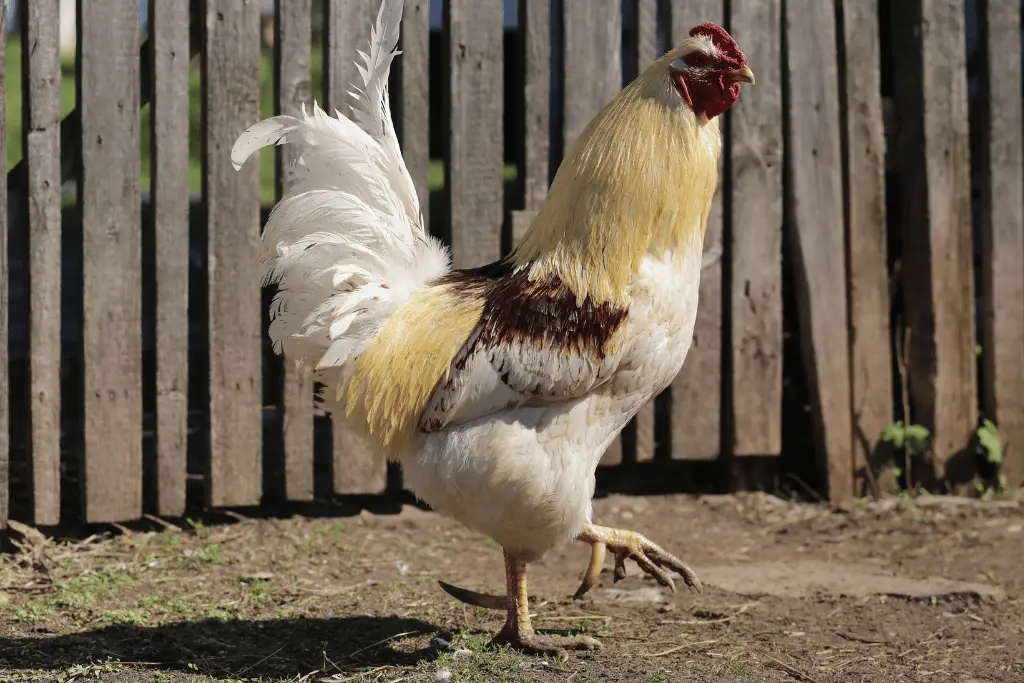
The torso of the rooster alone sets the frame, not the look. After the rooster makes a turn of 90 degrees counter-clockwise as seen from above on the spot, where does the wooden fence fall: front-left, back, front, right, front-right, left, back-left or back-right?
front

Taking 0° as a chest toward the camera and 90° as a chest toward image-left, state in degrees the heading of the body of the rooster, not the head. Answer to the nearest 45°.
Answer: approximately 270°
